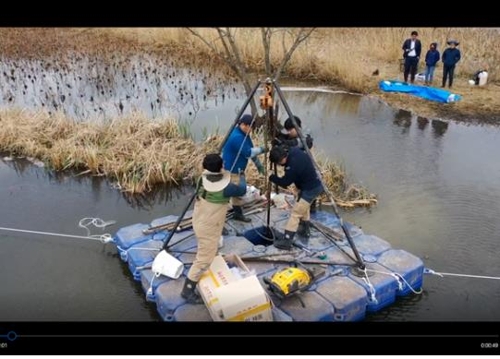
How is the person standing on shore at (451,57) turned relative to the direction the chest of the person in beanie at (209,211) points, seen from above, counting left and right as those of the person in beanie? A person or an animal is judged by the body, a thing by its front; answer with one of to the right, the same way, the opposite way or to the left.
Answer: the opposite way

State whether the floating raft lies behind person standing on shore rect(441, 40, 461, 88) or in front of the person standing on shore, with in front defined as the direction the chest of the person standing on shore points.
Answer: in front

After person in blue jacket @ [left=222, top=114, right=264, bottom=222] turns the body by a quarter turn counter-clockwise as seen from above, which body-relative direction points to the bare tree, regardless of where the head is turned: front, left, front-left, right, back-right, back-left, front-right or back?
front

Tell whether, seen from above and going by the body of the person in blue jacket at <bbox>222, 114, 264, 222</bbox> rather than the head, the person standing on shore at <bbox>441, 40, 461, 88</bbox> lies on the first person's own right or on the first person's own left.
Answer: on the first person's own left

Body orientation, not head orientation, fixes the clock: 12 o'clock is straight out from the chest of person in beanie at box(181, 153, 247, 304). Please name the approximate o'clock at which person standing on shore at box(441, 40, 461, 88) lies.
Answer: The person standing on shore is roughly at 12 o'clock from the person in beanie.

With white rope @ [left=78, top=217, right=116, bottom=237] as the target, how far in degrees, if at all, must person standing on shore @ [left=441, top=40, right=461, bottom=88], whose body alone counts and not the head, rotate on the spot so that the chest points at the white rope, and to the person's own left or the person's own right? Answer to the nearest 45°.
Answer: approximately 45° to the person's own right

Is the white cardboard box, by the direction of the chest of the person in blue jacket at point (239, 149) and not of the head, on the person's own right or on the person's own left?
on the person's own right

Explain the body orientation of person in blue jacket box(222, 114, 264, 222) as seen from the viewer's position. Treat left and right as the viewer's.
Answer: facing to the right of the viewer

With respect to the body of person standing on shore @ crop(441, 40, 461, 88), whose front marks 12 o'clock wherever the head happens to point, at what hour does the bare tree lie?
The bare tree is roughly at 1 o'clock from the person standing on shore.

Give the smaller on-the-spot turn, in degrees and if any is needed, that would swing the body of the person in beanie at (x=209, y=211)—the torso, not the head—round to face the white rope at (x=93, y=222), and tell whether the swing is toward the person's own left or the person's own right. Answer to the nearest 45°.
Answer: approximately 90° to the person's own left

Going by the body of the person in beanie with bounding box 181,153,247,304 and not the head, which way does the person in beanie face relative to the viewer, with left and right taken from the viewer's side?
facing away from the viewer and to the right of the viewer

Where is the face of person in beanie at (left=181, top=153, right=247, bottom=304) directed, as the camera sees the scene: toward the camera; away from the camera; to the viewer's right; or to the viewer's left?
away from the camera
